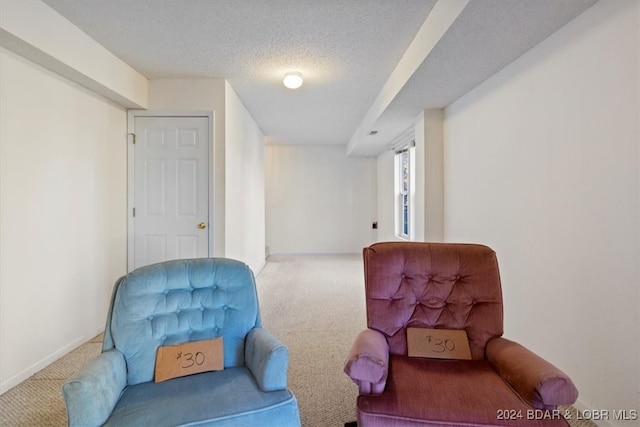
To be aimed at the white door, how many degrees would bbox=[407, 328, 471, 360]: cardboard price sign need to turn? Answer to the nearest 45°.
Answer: approximately 90° to its right

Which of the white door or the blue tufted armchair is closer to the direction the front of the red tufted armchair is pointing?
the blue tufted armchair

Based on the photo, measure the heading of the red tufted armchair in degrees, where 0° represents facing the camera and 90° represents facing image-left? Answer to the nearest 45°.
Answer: approximately 0°

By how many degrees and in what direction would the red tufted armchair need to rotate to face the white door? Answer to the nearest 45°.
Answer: approximately 90° to its right

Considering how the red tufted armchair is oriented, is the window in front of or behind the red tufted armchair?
behind

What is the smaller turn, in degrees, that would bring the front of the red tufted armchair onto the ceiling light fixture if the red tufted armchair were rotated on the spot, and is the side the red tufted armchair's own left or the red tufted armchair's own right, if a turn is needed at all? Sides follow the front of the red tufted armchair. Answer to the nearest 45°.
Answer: approximately 135° to the red tufted armchair's own right

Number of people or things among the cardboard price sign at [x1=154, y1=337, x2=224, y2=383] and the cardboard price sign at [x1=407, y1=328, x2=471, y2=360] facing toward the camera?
2

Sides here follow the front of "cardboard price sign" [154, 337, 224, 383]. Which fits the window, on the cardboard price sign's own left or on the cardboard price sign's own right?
on the cardboard price sign's own left

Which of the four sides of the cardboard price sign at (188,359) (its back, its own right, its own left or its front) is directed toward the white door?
back

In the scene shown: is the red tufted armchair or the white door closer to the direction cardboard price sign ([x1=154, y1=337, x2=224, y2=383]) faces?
the red tufted armchair

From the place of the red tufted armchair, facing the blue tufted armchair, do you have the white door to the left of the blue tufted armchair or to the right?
right

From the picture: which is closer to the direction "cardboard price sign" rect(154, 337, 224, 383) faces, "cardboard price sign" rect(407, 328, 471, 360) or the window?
the cardboard price sign

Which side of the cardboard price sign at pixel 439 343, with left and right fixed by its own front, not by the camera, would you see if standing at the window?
back
